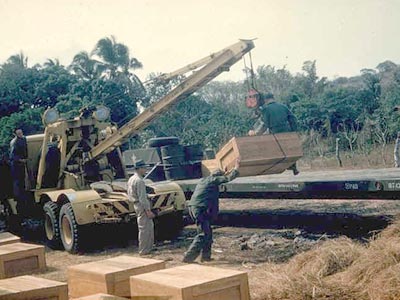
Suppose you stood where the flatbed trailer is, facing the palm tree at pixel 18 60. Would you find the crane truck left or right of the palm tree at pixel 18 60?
left

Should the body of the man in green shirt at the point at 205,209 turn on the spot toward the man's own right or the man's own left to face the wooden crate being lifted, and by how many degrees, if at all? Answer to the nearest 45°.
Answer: approximately 45° to the man's own right

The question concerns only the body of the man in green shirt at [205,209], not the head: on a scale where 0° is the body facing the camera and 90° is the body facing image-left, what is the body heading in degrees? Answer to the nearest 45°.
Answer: approximately 225°

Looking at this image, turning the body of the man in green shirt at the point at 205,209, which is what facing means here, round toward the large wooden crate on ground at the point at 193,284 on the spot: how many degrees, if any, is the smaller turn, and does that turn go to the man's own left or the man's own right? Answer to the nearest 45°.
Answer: approximately 135° to the man's own right

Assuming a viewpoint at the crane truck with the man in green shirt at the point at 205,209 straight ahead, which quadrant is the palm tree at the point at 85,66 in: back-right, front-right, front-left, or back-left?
back-left

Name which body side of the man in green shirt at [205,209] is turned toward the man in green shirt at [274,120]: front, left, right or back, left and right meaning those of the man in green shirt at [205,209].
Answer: front

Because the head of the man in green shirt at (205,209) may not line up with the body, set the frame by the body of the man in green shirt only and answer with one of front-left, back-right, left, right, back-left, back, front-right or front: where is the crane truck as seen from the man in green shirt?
left
